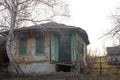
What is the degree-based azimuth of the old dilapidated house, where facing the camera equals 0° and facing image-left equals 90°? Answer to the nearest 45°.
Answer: approximately 0°
